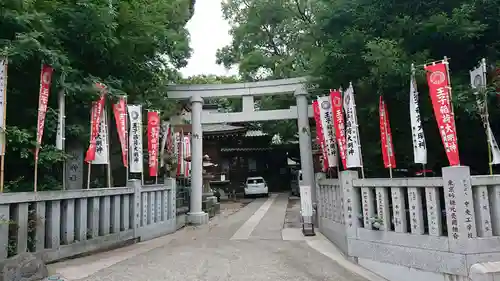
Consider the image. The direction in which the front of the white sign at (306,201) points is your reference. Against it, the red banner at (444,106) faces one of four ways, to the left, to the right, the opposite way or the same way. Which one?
the same way

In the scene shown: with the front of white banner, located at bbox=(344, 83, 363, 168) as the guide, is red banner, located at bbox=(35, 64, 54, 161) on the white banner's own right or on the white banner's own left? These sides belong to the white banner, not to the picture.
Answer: on the white banner's own right

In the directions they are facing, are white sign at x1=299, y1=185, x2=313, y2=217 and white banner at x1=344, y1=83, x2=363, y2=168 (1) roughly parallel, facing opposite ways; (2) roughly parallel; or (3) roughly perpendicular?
roughly parallel

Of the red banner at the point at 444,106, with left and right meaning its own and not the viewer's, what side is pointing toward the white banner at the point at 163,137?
right

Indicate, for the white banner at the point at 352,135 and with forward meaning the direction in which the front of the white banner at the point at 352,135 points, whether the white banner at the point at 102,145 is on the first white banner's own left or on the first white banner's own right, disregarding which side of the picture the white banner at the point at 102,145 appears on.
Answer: on the first white banner's own right

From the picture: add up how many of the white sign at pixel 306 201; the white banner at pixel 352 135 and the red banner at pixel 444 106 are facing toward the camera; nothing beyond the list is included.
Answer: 3

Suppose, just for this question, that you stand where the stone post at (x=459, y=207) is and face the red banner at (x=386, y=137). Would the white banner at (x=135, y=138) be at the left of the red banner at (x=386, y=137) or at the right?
left

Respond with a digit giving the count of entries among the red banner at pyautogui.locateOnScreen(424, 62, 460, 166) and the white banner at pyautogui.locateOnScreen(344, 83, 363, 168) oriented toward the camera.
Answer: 2

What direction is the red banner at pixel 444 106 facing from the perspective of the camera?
toward the camera

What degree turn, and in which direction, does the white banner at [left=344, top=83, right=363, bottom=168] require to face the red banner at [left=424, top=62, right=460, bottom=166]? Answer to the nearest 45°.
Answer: approximately 45° to its left

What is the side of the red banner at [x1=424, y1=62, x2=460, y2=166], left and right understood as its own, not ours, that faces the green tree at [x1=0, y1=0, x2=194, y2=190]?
right

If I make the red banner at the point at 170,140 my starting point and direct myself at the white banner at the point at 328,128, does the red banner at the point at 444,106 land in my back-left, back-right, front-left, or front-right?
front-right

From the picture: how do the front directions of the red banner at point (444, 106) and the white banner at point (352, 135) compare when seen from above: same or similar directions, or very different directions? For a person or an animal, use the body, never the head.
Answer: same or similar directions

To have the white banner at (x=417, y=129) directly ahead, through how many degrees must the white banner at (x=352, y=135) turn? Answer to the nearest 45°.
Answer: approximately 45° to its left

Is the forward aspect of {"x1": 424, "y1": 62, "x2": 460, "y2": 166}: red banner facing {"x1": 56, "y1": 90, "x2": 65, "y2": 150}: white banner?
no

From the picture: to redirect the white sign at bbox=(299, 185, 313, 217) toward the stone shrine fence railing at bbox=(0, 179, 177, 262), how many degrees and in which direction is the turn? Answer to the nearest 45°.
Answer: approximately 45° to its right
